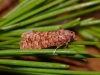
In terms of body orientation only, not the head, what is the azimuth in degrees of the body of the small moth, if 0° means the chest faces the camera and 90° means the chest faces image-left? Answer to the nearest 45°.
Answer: approximately 270°
